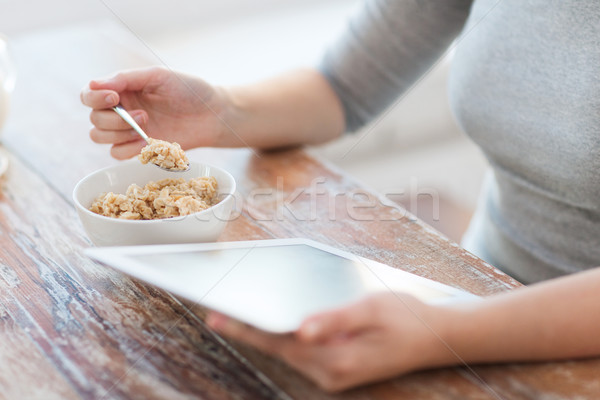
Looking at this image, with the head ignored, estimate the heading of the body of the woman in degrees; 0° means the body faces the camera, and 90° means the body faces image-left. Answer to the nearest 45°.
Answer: approximately 45°
